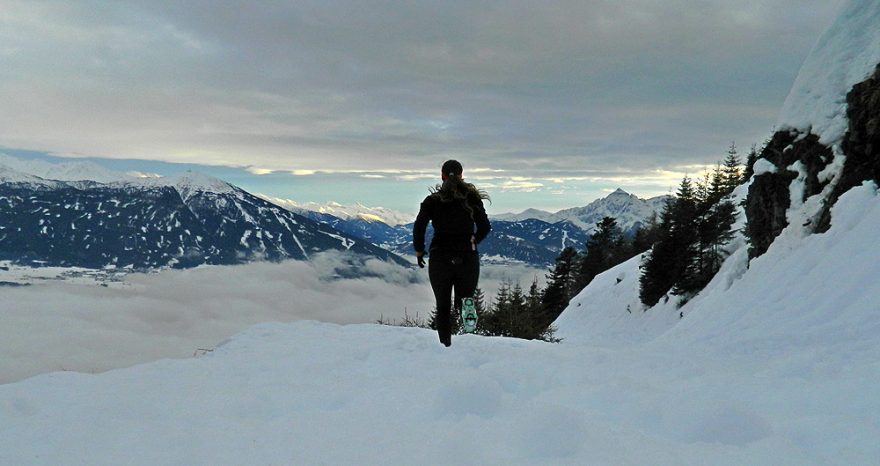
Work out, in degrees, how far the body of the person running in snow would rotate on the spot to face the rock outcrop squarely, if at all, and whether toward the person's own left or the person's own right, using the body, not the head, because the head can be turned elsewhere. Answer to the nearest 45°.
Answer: approximately 45° to the person's own right

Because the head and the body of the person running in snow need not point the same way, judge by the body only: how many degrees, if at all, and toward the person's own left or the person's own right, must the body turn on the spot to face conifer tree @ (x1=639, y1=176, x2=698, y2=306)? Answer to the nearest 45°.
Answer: approximately 45° to the person's own right

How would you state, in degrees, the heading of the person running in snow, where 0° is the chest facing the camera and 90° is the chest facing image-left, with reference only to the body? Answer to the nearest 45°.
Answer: approximately 180°
